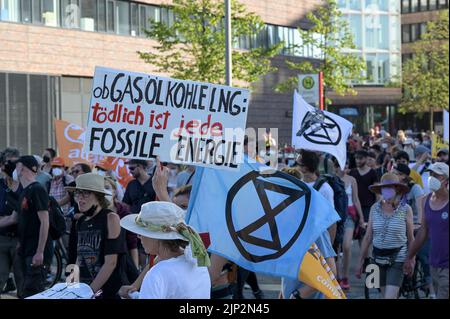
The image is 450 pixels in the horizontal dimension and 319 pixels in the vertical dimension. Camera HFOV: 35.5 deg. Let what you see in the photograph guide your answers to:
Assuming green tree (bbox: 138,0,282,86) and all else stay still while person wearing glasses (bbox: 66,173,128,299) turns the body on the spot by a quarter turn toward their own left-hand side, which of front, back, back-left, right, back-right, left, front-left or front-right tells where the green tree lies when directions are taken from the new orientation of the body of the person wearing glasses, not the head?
back-left

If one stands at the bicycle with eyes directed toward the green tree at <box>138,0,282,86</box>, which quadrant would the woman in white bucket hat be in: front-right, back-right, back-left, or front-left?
back-left

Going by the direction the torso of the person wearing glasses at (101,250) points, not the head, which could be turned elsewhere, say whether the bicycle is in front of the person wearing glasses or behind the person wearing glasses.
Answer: behind

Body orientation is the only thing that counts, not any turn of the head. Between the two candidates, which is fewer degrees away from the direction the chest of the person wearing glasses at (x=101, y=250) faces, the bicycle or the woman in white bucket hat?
the woman in white bucket hat

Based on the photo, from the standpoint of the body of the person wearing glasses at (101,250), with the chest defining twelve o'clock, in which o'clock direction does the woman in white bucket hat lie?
The woman in white bucket hat is roughly at 10 o'clock from the person wearing glasses.

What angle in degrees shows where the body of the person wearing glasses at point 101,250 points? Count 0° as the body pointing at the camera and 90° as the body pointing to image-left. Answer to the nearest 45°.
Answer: approximately 45°
